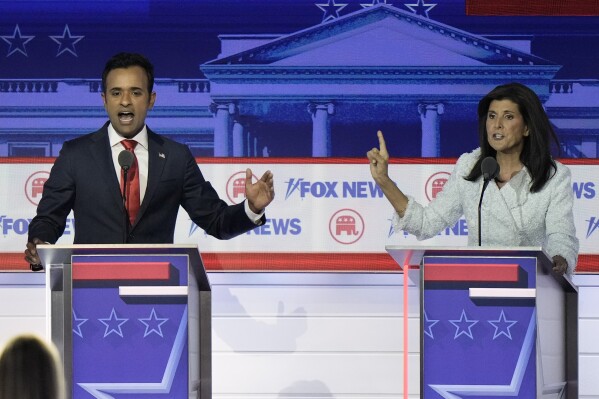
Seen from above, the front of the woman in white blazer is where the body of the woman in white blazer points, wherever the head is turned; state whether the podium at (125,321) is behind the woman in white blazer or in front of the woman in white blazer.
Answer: in front

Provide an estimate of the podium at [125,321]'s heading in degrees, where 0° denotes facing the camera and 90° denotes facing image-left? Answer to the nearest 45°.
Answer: approximately 0°

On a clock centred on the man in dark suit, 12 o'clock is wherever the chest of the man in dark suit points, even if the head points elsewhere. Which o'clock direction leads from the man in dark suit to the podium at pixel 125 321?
The podium is roughly at 12 o'clock from the man in dark suit.

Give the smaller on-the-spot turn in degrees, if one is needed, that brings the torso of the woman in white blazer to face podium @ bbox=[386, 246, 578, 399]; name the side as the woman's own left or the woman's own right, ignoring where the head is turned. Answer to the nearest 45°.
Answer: approximately 45° to the woman's own left

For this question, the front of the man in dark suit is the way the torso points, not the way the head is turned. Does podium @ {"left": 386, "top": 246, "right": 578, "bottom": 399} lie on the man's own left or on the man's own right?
on the man's own left

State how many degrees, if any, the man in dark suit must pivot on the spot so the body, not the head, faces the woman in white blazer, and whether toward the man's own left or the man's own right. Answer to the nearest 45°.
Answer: approximately 90° to the man's own left

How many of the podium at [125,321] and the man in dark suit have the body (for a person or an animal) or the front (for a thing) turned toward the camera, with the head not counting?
2

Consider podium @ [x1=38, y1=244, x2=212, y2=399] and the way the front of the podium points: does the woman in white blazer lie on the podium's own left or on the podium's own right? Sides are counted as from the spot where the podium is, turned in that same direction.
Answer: on the podium's own left

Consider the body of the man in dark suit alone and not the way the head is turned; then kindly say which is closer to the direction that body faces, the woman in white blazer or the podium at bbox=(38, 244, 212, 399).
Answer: the podium

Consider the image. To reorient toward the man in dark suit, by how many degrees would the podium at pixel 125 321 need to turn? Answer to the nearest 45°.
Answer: approximately 180°

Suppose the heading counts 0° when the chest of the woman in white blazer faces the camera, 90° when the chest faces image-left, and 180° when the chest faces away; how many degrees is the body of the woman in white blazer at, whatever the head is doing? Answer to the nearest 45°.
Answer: approximately 45°
